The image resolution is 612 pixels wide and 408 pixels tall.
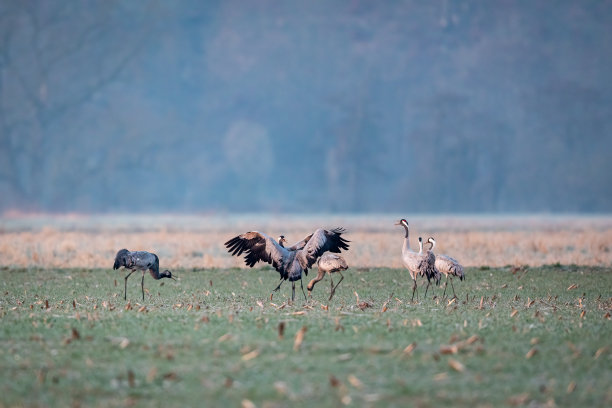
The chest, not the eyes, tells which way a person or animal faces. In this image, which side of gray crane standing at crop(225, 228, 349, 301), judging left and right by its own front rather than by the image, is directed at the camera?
back

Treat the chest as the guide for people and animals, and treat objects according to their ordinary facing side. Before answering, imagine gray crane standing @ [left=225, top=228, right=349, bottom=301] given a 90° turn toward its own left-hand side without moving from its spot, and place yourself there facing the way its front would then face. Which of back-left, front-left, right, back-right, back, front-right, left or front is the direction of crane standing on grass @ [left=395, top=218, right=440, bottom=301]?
back
